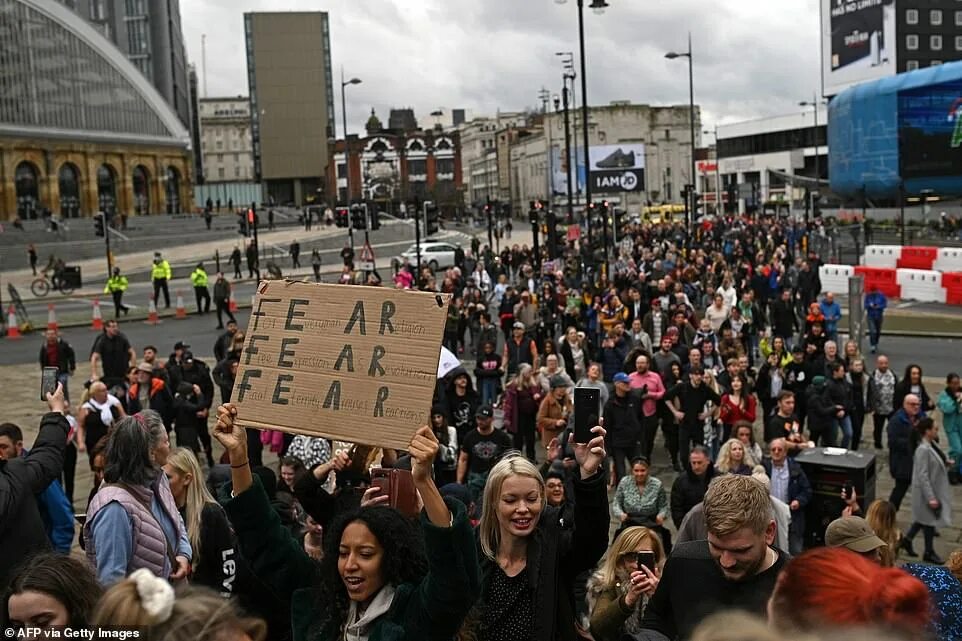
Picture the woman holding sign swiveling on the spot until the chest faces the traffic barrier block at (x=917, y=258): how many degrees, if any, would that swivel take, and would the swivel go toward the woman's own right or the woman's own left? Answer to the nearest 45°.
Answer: approximately 180°

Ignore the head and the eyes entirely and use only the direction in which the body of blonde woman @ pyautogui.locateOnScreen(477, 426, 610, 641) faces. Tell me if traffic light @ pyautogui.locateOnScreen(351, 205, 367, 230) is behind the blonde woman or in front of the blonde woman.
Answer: behind

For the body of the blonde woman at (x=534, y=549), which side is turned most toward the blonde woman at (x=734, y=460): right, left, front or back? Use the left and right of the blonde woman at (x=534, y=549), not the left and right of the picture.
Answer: back

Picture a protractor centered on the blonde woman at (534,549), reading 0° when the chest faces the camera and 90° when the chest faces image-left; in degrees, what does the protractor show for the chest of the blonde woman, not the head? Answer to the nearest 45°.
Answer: approximately 0°

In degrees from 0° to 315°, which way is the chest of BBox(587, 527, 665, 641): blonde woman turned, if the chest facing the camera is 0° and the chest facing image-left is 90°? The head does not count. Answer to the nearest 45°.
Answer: approximately 315°

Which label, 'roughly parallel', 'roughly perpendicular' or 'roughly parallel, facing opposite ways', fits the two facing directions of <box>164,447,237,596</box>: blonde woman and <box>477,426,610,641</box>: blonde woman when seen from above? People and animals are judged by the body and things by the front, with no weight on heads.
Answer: roughly perpendicular

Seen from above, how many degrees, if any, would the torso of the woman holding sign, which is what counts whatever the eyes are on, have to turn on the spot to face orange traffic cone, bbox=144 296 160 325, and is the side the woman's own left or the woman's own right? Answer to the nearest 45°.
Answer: approximately 135° to the woman's own right
